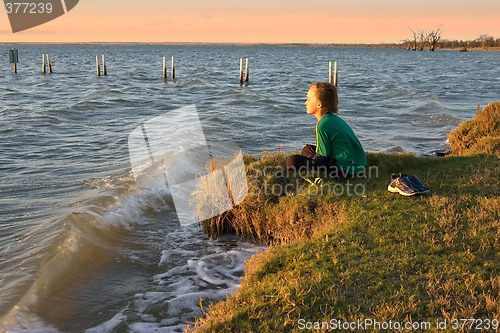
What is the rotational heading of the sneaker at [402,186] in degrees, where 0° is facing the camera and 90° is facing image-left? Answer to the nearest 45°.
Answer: approximately 315°
